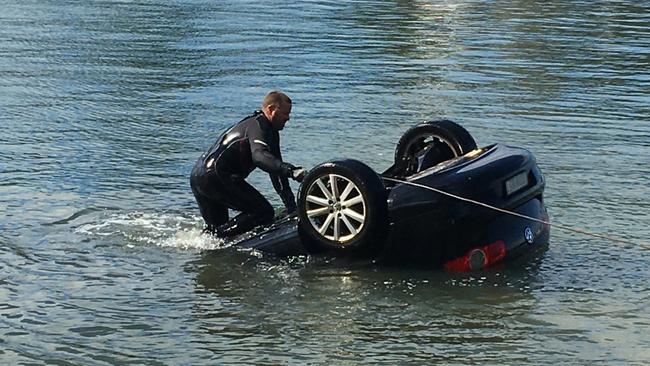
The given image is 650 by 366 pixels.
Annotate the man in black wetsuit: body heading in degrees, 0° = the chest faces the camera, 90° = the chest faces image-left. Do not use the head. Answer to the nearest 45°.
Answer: approximately 270°

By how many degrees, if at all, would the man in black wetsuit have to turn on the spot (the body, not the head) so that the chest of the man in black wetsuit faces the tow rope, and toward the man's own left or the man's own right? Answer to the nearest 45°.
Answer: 0° — they already face it
